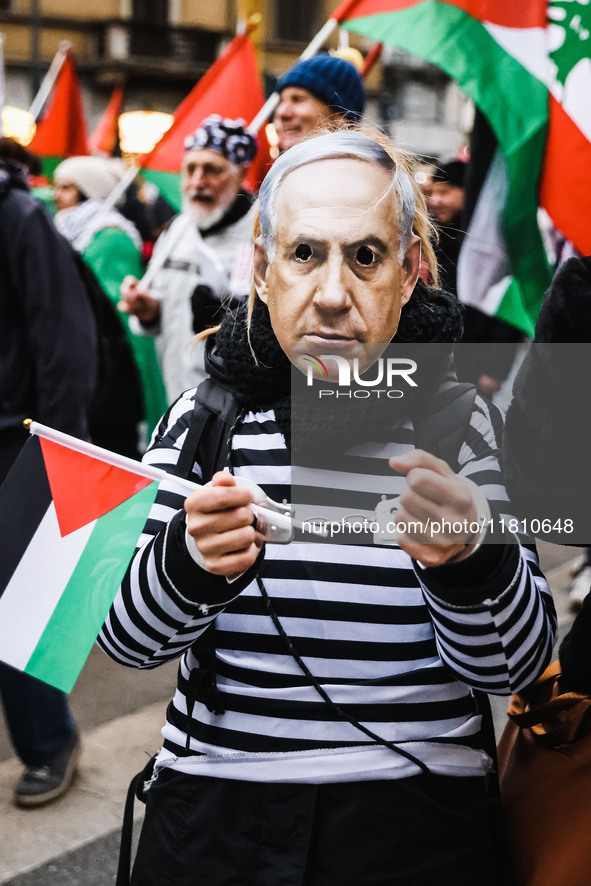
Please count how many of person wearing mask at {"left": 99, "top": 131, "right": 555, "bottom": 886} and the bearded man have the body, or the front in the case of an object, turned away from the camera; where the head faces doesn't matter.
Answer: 0

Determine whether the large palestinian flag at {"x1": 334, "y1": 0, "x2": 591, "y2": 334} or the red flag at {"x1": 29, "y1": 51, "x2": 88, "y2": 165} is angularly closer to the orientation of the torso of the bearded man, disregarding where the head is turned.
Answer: the large palestinian flag

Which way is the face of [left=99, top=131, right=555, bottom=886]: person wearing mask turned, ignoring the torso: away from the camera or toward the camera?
toward the camera

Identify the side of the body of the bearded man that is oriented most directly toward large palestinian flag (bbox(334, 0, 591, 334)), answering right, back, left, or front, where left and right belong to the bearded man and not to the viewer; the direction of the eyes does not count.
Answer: left

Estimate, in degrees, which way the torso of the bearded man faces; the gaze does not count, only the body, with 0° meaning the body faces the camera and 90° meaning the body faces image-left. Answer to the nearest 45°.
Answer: approximately 45°

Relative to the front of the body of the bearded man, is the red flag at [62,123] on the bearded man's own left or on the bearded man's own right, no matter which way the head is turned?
on the bearded man's own right

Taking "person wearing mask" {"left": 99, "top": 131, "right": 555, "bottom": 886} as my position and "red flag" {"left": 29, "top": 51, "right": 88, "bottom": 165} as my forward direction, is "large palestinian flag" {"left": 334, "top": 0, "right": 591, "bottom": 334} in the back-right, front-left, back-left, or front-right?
front-right

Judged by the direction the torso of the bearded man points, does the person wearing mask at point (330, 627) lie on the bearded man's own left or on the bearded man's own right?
on the bearded man's own left

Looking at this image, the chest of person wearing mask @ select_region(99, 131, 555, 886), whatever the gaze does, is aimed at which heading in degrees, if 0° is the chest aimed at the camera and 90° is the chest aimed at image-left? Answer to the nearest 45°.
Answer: approximately 0°

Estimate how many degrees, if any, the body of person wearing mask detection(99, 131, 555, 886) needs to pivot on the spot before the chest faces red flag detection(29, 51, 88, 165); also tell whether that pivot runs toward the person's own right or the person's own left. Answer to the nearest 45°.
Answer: approximately 180°

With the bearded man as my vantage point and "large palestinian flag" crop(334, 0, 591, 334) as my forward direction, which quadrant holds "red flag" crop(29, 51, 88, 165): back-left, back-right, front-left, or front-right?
back-left
